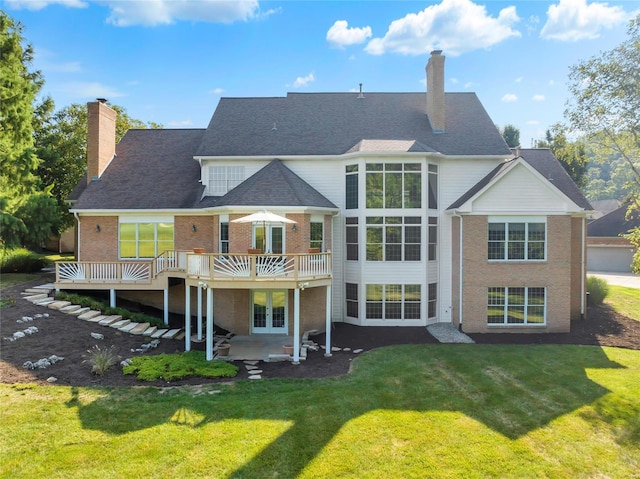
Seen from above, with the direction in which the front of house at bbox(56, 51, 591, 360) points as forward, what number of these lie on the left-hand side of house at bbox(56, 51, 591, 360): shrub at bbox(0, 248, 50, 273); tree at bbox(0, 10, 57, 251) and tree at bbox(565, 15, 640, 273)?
2

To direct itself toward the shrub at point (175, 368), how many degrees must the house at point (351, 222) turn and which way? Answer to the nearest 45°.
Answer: approximately 135° to its left

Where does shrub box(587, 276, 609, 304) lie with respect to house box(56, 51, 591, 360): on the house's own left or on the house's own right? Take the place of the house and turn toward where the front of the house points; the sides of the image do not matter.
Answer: on the house's own right

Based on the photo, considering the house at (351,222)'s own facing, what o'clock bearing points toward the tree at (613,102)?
The tree is roughly at 3 o'clock from the house.

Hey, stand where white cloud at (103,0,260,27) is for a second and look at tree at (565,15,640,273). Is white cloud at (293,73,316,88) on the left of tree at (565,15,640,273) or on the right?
left

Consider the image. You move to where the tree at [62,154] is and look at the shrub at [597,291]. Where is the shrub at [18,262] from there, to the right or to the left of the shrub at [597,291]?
right

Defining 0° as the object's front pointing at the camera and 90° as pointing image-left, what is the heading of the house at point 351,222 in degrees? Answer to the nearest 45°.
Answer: approximately 180°
